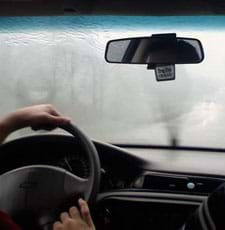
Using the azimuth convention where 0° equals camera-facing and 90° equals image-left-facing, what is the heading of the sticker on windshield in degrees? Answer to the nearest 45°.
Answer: approximately 0°
